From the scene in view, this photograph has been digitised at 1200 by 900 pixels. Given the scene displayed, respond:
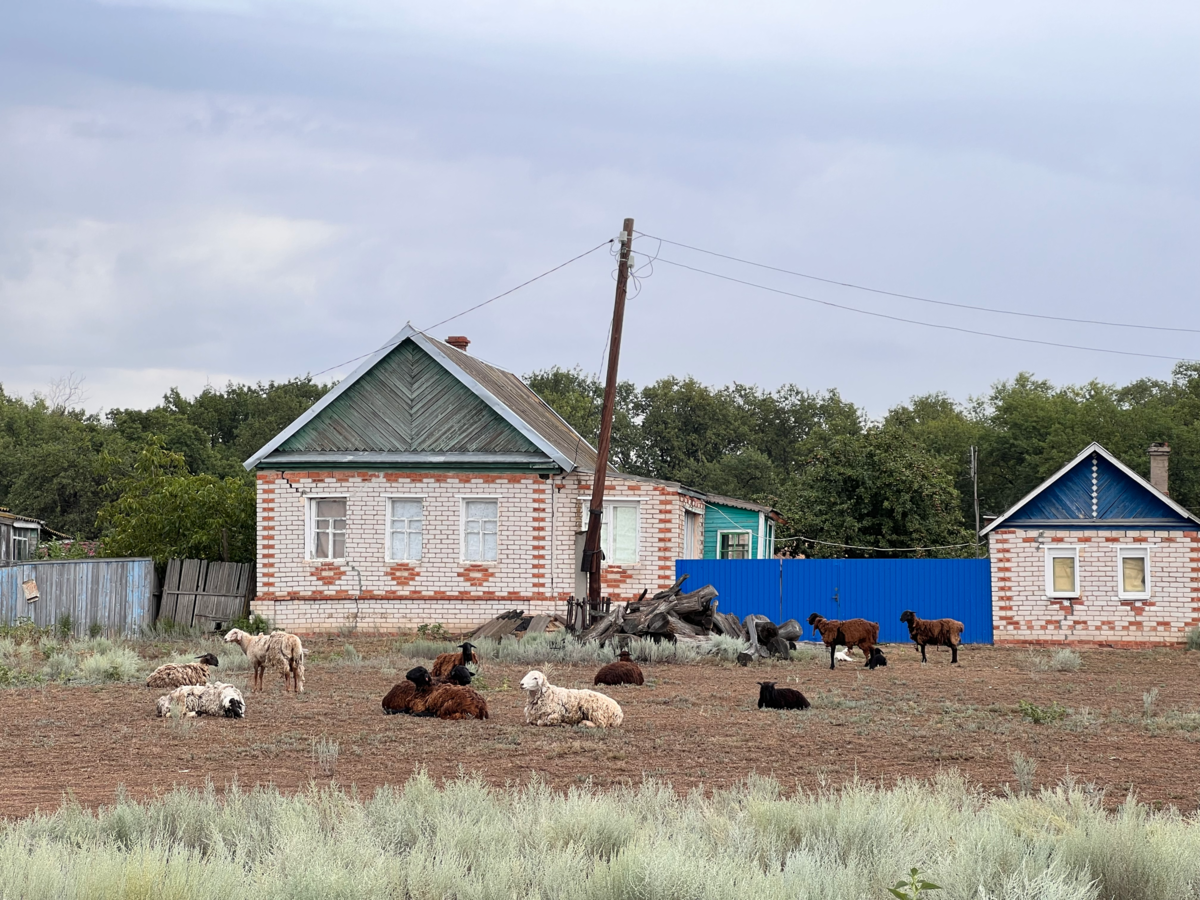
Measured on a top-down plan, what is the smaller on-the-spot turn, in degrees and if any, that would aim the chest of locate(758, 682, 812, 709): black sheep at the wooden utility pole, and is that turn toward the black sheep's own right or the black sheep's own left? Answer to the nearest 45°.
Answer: approximately 90° to the black sheep's own right

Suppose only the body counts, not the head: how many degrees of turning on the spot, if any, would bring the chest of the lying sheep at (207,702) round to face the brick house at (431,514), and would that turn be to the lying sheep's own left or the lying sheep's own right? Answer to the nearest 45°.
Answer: approximately 90° to the lying sheep's own left

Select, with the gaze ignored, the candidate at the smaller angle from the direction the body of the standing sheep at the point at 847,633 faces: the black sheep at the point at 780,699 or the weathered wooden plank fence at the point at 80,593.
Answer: the weathered wooden plank fence

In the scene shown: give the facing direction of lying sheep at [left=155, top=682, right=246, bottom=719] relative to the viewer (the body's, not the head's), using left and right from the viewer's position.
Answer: facing to the right of the viewer

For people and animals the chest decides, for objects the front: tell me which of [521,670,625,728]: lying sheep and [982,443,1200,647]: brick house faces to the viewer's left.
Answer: the lying sheep

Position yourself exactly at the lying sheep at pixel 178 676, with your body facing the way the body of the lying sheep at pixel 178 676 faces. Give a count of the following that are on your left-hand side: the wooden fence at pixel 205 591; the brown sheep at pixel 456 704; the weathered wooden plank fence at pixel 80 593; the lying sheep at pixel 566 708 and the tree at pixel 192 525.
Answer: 3

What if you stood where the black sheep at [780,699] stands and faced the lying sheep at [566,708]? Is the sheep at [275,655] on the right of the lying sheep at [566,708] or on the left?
right

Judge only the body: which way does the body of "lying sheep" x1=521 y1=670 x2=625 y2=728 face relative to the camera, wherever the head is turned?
to the viewer's left

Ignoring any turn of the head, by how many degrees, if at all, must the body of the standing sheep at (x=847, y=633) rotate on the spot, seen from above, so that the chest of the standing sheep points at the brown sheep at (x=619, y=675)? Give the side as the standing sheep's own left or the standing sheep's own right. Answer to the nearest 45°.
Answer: approximately 45° to the standing sheep's own left

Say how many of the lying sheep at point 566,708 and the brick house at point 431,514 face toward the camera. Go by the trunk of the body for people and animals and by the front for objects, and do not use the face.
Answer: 1

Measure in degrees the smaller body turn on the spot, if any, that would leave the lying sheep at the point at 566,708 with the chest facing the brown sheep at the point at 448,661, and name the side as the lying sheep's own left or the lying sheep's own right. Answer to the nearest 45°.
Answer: approximately 90° to the lying sheep's own right

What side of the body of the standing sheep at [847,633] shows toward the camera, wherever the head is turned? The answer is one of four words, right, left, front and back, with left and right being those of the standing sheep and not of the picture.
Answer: left

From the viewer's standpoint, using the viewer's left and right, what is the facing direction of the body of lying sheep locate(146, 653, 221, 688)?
facing to the right of the viewer

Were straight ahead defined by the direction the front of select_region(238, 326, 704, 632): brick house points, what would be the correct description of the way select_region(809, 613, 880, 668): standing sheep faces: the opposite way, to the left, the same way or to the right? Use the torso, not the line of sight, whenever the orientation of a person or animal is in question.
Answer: to the right
